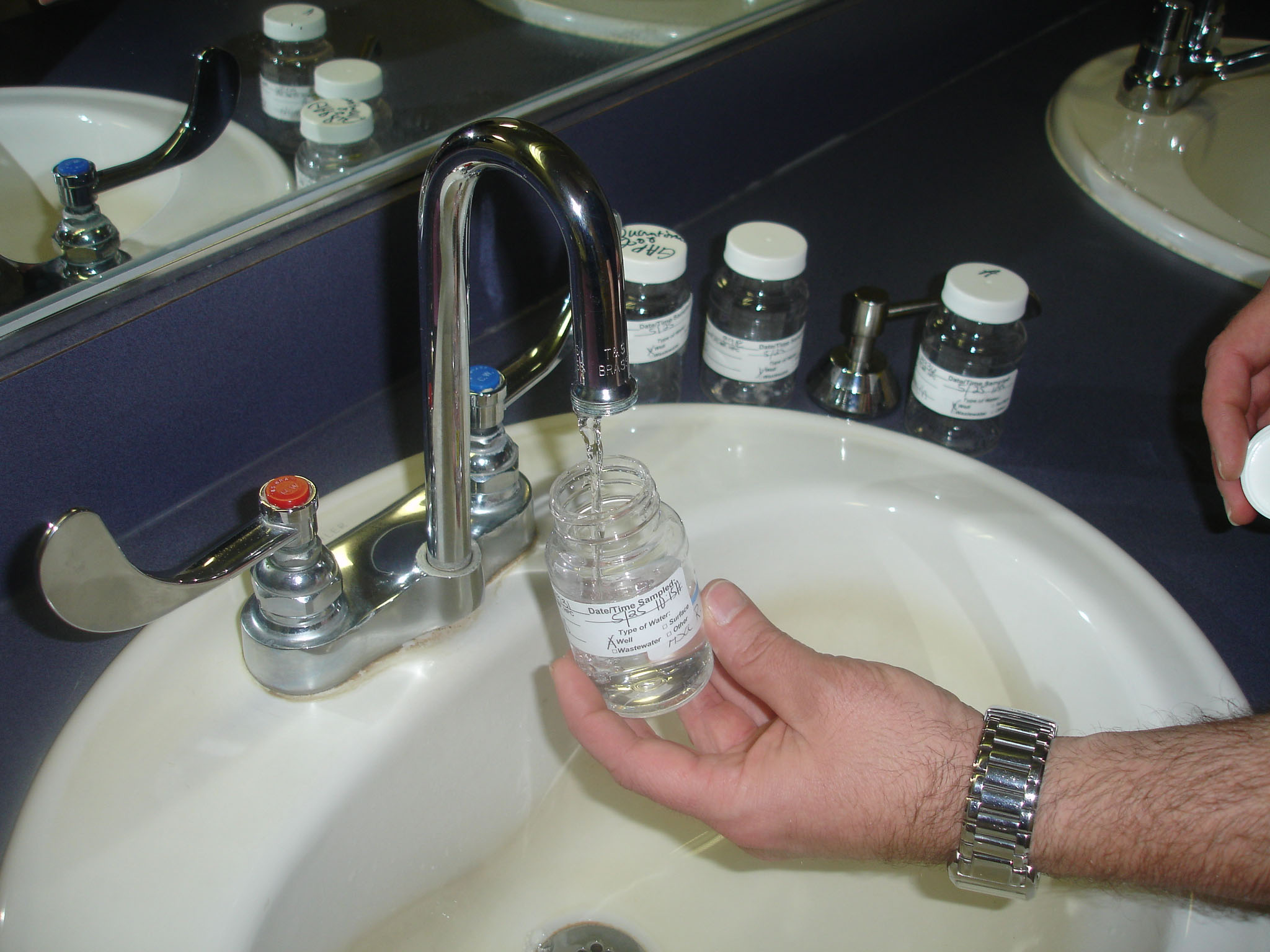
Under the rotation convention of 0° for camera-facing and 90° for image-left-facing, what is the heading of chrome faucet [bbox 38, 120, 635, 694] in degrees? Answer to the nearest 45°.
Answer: approximately 315°

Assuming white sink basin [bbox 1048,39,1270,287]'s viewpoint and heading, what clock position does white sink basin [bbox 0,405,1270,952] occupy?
white sink basin [bbox 0,405,1270,952] is roughly at 2 o'clock from white sink basin [bbox 1048,39,1270,287].

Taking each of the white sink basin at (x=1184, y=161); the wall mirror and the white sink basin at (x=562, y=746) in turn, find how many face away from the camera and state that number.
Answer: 0

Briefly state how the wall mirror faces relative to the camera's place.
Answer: facing the viewer and to the right of the viewer

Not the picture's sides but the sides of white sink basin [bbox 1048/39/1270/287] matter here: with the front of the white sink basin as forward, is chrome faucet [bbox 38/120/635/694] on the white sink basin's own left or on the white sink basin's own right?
on the white sink basin's own right

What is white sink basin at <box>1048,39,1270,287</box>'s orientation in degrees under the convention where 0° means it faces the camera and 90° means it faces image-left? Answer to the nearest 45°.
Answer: approximately 315°

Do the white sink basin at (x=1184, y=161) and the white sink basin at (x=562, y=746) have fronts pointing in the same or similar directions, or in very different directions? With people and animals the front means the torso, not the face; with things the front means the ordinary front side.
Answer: same or similar directions

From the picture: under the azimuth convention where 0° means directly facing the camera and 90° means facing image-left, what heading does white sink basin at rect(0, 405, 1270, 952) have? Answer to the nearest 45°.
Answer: approximately 315°
